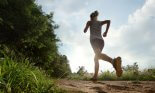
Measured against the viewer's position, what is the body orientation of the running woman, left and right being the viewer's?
facing away from the viewer and to the left of the viewer
